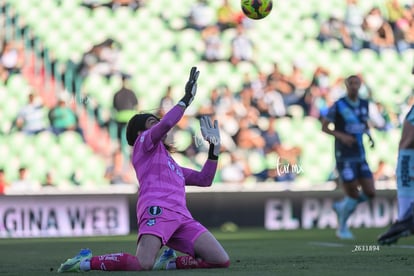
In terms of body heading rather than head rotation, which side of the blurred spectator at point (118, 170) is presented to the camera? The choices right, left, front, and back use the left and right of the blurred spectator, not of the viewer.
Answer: front

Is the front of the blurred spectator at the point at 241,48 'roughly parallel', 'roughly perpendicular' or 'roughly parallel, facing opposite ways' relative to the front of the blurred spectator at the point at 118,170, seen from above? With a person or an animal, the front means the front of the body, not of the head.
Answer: roughly parallel

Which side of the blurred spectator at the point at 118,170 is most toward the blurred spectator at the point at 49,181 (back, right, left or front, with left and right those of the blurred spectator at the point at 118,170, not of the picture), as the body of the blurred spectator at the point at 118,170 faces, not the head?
right

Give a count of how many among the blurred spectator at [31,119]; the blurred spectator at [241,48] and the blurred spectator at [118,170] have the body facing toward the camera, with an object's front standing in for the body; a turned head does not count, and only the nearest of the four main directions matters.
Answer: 3

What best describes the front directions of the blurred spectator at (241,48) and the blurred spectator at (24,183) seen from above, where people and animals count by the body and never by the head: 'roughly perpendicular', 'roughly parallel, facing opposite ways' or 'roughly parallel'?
roughly parallel

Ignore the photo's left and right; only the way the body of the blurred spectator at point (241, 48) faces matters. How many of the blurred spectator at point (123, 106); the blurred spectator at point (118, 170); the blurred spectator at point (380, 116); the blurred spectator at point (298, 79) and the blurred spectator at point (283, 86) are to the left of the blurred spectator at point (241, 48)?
3

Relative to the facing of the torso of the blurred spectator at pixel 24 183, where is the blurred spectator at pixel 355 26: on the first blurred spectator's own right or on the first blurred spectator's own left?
on the first blurred spectator's own left

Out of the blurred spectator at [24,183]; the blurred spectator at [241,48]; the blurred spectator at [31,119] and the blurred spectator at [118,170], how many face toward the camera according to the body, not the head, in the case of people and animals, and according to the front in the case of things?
4

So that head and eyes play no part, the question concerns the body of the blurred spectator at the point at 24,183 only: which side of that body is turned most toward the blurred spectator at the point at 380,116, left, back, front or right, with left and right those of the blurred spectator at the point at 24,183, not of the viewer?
left

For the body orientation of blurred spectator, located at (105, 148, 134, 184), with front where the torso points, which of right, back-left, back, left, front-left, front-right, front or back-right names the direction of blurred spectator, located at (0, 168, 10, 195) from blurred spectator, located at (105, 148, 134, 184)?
right

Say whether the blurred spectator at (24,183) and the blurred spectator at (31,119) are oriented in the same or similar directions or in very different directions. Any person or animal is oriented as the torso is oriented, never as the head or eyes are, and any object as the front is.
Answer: same or similar directions

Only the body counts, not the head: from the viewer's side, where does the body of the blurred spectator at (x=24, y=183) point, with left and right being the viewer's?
facing the viewer

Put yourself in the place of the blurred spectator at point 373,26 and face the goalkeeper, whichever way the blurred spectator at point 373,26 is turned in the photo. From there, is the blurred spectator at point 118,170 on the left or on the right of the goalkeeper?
right
